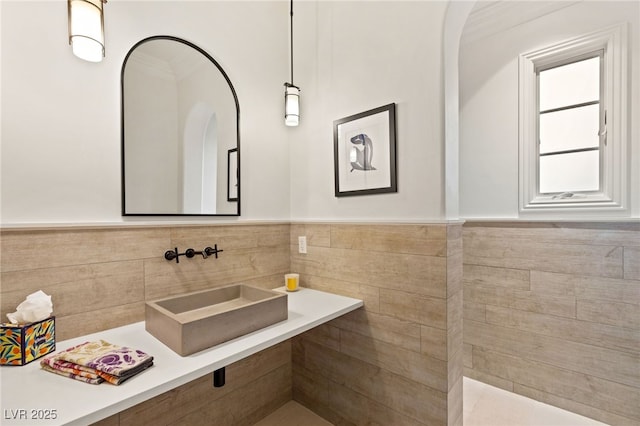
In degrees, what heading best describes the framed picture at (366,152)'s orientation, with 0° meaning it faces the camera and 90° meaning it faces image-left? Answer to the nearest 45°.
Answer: approximately 45°

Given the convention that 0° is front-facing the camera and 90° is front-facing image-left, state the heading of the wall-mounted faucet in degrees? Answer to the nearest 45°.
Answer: approximately 315°

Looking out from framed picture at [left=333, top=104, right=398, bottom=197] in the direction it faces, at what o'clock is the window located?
The window is roughly at 7 o'clock from the framed picture.
